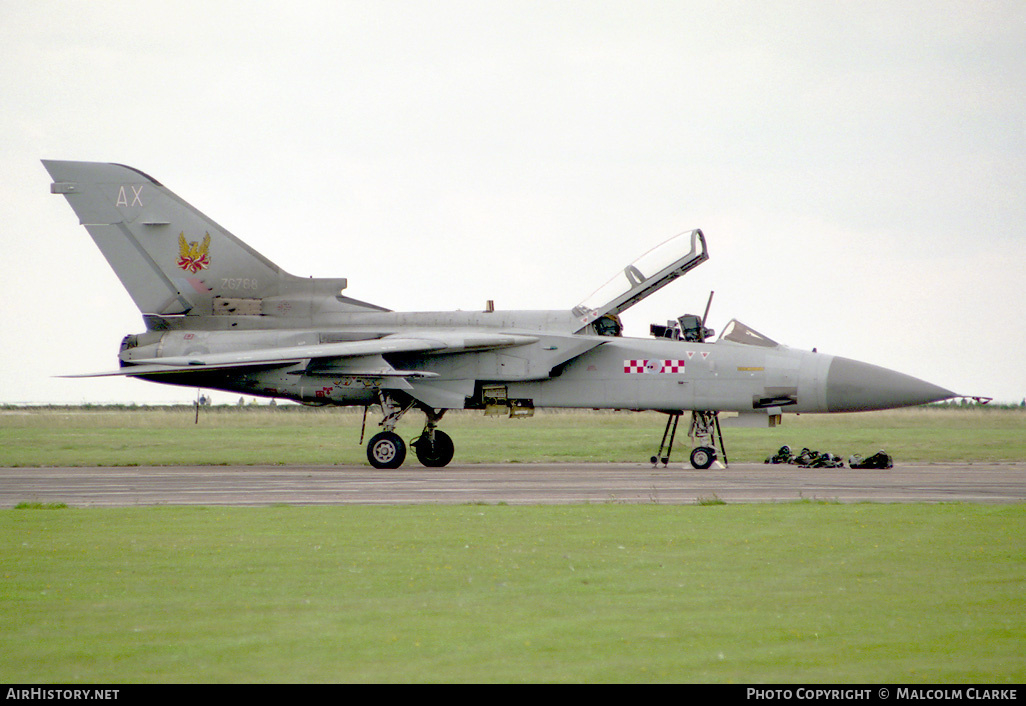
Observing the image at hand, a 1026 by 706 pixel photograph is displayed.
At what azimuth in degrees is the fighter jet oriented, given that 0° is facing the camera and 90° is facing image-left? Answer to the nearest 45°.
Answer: approximately 270°
